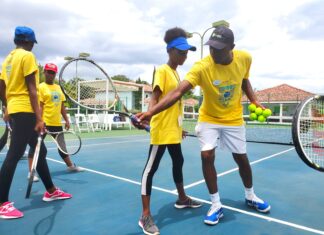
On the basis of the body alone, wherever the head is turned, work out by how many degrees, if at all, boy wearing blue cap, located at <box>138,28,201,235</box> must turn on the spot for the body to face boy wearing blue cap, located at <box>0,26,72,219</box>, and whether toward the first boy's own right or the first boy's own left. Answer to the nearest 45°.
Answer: approximately 135° to the first boy's own right

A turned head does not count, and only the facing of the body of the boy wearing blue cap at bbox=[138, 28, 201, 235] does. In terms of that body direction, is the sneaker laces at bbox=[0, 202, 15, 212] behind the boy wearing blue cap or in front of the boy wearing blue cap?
behind

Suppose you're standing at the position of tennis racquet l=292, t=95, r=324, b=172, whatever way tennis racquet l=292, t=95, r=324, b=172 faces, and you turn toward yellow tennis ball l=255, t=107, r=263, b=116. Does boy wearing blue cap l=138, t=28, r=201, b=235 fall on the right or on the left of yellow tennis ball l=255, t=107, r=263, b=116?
left

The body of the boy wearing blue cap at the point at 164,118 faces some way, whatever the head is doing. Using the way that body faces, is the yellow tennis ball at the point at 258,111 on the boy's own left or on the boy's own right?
on the boy's own left
